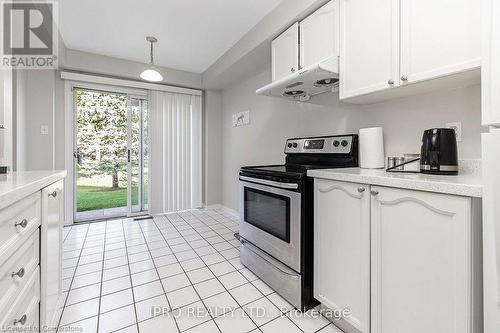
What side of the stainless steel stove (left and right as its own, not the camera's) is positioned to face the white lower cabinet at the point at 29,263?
front

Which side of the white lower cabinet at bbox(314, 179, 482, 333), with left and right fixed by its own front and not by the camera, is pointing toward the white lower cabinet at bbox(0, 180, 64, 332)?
front

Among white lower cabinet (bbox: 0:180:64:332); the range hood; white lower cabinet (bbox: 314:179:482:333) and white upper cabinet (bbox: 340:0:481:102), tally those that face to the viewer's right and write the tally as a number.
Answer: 1

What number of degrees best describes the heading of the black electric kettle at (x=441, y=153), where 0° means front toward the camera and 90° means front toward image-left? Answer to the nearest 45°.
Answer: approximately 45°

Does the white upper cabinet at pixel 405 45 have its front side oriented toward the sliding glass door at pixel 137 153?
no

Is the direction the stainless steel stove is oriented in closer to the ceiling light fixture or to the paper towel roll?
the ceiling light fixture

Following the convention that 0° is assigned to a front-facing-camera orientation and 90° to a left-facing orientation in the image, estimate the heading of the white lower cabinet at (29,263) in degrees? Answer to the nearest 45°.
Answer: approximately 270°

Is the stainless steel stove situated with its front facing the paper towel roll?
no

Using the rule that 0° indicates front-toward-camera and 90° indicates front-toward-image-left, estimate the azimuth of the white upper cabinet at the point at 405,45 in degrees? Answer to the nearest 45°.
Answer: approximately 45°

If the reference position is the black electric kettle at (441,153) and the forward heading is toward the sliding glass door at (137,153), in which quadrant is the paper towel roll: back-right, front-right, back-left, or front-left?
front-right

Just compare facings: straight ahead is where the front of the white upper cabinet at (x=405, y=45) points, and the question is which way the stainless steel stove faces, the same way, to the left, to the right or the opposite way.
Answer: the same way

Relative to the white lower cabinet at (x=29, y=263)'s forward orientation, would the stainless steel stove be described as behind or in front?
in front

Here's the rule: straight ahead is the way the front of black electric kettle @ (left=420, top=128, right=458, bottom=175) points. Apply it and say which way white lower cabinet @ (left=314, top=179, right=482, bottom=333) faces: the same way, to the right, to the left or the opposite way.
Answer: the same way

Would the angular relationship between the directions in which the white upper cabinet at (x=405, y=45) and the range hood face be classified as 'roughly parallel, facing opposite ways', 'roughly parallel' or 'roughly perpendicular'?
roughly parallel

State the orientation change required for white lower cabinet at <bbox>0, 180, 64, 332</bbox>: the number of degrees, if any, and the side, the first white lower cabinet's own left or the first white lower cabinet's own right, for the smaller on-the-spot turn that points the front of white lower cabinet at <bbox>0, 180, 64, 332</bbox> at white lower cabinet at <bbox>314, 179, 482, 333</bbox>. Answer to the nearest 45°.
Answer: approximately 45° to the first white lower cabinet's own right
